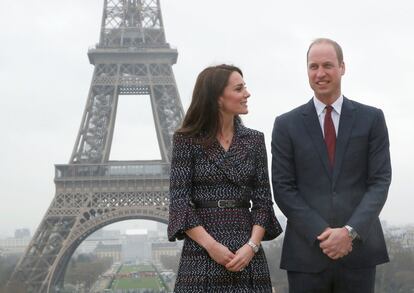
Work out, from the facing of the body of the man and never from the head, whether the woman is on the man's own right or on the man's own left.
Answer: on the man's own right

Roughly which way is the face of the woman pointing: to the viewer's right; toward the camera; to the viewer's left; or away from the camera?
to the viewer's right

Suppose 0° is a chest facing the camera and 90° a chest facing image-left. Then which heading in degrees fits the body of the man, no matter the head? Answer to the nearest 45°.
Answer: approximately 0°

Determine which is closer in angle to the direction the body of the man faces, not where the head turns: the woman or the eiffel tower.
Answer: the woman

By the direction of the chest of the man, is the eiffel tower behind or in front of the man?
behind
